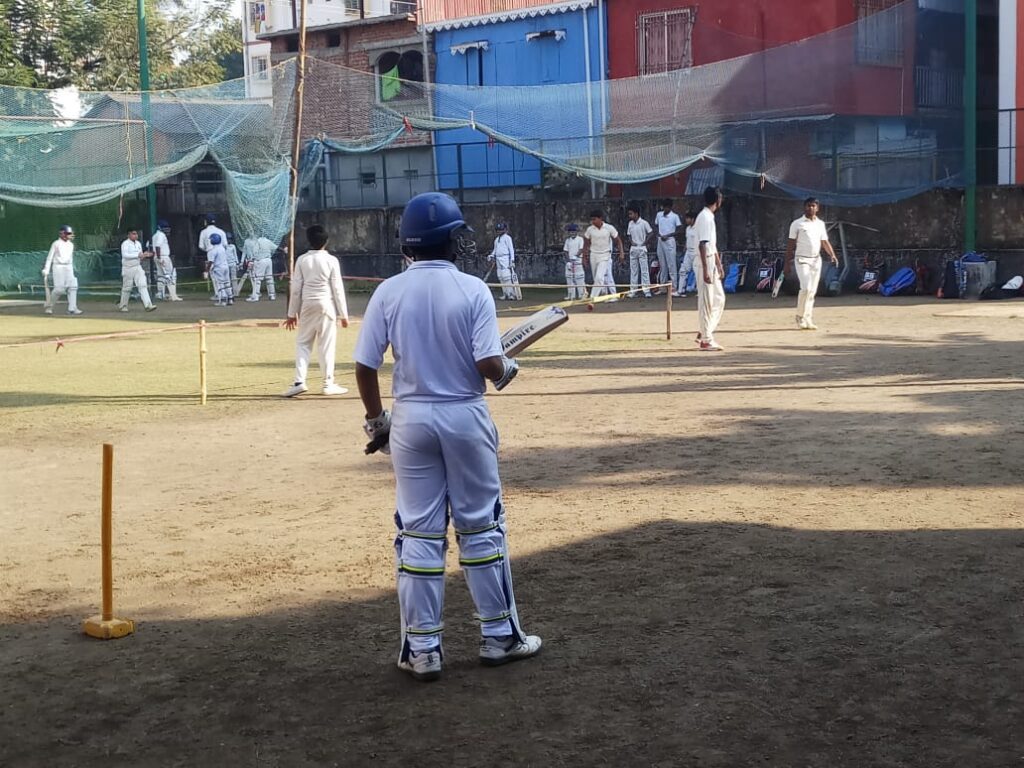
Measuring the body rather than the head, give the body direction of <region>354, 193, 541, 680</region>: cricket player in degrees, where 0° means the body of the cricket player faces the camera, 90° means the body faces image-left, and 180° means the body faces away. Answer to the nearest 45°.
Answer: approximately 225°

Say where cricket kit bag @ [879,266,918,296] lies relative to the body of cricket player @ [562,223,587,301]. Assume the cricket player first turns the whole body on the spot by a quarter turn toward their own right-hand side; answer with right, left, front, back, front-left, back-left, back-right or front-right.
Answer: back

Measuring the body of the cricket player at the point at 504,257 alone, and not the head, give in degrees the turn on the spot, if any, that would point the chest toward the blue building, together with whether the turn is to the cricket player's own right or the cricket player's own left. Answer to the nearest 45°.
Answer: approximately 135° to the cricket player's own right

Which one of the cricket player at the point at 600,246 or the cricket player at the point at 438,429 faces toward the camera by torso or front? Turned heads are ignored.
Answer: the cricket player at the point at 600,246

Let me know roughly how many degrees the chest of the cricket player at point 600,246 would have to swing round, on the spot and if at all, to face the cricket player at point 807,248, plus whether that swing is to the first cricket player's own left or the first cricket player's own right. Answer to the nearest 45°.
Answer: approximately 45° to the first cricket player's own left

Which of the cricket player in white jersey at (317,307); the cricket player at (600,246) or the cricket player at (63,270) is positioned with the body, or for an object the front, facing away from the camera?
the cricket player in white jersey

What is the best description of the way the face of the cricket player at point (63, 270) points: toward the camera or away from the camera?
toward the camera

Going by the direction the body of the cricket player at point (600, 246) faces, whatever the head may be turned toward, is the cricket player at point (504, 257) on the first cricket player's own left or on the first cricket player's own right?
on the first cricket player's own right

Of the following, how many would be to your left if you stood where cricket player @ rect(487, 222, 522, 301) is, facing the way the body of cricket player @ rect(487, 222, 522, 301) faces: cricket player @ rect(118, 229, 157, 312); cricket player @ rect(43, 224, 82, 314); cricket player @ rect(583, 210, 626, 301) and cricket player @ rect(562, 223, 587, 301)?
2

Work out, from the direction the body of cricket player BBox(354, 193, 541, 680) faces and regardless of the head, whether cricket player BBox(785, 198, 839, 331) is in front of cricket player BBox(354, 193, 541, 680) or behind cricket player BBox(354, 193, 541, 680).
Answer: in front

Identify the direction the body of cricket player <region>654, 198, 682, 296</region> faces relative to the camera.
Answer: toward the camera

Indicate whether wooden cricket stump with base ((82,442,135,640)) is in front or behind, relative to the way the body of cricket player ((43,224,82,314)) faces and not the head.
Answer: in front

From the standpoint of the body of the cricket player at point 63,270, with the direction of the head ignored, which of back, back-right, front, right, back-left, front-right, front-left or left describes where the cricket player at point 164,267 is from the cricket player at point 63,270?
left

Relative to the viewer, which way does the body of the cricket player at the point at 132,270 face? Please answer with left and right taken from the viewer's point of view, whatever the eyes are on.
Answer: facing the viewer and to the right of the viewer

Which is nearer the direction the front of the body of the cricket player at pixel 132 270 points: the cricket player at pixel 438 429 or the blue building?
the cricket player
